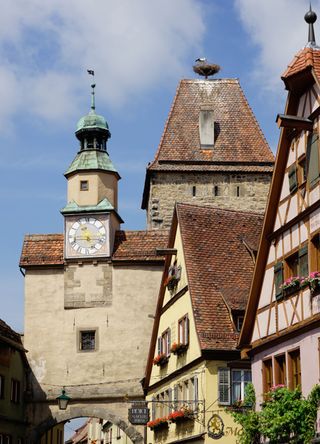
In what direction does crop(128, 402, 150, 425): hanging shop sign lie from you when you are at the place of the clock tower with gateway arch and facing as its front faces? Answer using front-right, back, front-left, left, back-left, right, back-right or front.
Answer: front

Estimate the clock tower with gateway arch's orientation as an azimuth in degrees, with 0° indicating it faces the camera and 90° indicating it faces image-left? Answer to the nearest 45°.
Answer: approximately 0°

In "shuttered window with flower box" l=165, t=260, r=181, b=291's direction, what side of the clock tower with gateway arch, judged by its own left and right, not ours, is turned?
front

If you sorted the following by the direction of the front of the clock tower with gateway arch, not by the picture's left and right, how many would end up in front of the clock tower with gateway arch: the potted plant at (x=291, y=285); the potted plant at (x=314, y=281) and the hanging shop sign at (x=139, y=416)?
3

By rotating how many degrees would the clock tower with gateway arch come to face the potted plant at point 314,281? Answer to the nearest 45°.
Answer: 0° — it already faces it

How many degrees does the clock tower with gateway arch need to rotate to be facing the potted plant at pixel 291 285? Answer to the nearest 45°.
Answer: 0° — it already faces it

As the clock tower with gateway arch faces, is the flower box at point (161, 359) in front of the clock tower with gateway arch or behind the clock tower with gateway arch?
in front
